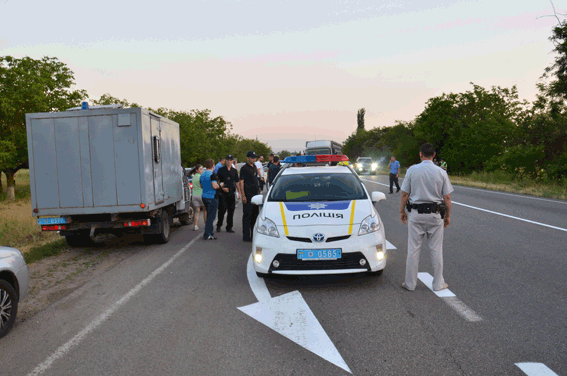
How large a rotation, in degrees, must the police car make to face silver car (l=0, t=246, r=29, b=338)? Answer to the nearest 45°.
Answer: approximately 90° to its right

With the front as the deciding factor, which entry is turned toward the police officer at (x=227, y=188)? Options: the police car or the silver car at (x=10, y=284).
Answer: the silver car

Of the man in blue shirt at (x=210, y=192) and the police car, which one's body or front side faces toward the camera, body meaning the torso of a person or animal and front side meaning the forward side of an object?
the police car

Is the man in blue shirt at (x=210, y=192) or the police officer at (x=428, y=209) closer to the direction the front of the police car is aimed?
the police officer

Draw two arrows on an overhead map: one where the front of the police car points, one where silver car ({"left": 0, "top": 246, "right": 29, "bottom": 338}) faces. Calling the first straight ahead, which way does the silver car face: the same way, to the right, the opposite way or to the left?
the opposite way

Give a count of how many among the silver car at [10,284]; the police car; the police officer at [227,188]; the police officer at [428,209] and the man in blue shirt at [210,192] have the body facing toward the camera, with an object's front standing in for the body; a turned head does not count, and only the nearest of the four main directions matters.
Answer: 2

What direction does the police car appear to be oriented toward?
toward the camera

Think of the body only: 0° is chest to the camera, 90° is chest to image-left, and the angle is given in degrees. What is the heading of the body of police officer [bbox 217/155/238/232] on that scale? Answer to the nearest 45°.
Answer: approximately 0°

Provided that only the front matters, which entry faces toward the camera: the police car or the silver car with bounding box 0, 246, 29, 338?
the police car

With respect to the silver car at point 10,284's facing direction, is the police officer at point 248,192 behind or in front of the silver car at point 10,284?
in front

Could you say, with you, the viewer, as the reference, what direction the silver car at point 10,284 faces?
facing away from the viewer and to the right of the viewer

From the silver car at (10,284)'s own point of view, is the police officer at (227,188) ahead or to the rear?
ahead

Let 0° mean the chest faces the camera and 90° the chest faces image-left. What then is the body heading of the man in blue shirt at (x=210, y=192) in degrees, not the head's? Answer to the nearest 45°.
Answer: approximately 225°

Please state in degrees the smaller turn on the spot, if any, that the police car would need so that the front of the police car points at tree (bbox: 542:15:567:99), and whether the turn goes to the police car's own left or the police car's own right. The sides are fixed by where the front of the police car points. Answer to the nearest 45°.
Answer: approximately 135° to the police car's own left

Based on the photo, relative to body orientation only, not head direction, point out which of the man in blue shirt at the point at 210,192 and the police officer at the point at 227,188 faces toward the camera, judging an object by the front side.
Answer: the police officer
